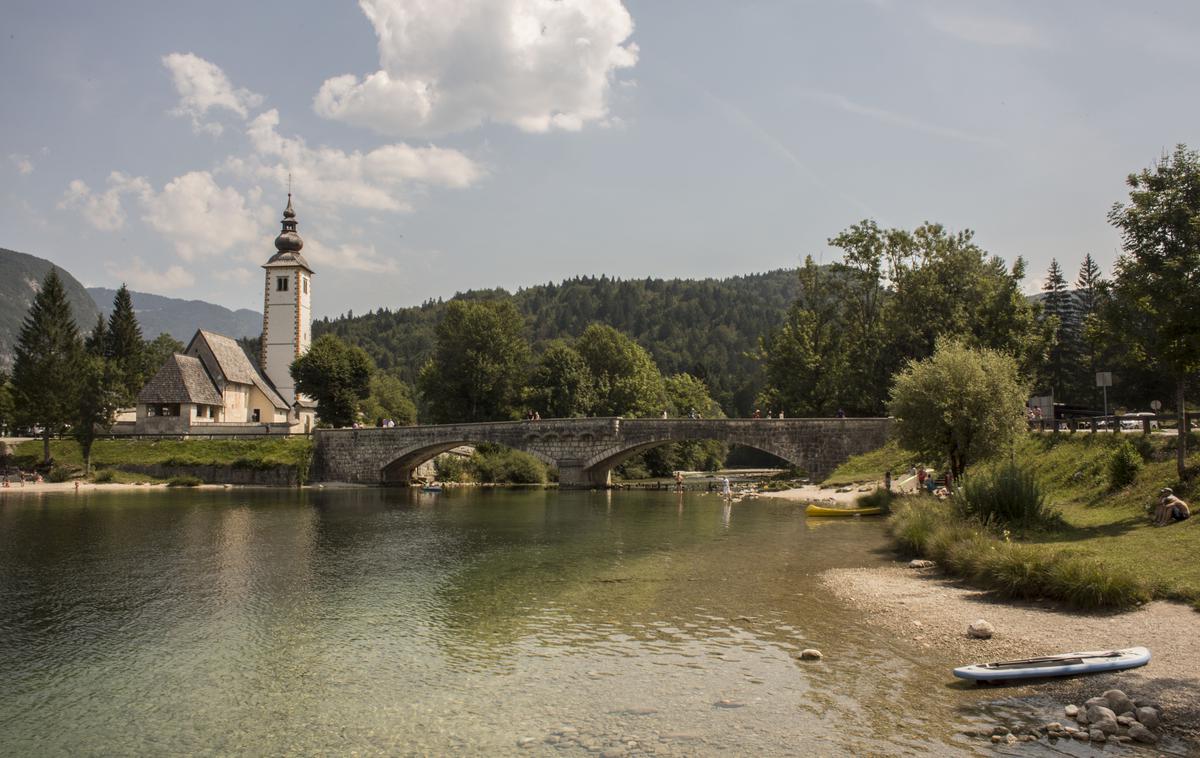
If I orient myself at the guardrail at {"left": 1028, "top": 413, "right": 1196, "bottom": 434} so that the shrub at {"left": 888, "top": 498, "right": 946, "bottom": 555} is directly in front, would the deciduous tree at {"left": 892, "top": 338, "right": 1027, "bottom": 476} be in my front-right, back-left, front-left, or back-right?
front-right

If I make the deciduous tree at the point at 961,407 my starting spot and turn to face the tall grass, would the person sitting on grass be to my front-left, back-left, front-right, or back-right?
front-left

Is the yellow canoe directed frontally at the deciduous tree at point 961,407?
no

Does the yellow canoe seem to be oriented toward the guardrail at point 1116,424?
no
